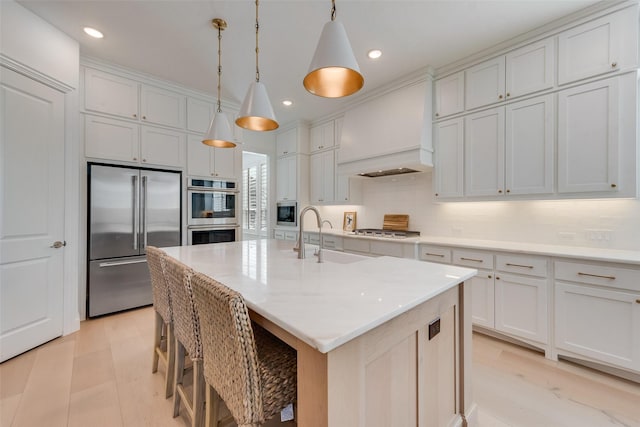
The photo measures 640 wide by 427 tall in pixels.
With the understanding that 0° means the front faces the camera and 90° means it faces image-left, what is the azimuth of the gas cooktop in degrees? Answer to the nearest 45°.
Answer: approximately 45°

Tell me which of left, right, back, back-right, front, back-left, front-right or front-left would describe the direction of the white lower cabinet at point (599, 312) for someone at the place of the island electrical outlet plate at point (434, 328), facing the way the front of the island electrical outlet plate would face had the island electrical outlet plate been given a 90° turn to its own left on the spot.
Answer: front

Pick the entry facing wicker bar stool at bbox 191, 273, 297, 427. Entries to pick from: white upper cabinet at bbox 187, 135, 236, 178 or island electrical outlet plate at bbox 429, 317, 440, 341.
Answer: the white upper cabinet

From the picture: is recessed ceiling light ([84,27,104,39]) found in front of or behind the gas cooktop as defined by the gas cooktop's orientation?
in front

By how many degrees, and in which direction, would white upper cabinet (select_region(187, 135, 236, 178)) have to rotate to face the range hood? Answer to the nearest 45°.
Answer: approximately 45° to its left

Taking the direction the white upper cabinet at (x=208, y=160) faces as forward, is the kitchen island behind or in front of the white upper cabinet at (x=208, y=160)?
in front

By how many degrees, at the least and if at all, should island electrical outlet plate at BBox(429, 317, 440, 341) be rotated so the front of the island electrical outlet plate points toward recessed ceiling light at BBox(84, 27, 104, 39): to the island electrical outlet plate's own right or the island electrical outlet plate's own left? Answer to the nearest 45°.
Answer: approximately 135° to the island electrical outlet plate's own right

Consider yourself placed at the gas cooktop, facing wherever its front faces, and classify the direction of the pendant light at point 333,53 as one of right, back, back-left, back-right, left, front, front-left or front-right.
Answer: front-left

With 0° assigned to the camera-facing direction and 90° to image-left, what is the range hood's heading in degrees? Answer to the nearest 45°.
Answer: approximately 45°

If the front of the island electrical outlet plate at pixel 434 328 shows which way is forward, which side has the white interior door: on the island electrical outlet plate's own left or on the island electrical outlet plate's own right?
on the island electrical outlet plate's own right

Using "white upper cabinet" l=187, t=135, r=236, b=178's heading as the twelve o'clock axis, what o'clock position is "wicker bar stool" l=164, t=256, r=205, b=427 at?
The wicker bar stool is roughly at 12 o'clock from the white upper cabinet.

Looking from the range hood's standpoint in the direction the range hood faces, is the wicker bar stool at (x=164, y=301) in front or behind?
in front

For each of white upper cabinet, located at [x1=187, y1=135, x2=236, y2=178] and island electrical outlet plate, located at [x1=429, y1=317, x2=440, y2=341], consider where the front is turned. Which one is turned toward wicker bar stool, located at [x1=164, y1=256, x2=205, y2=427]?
the white upper cabinet
